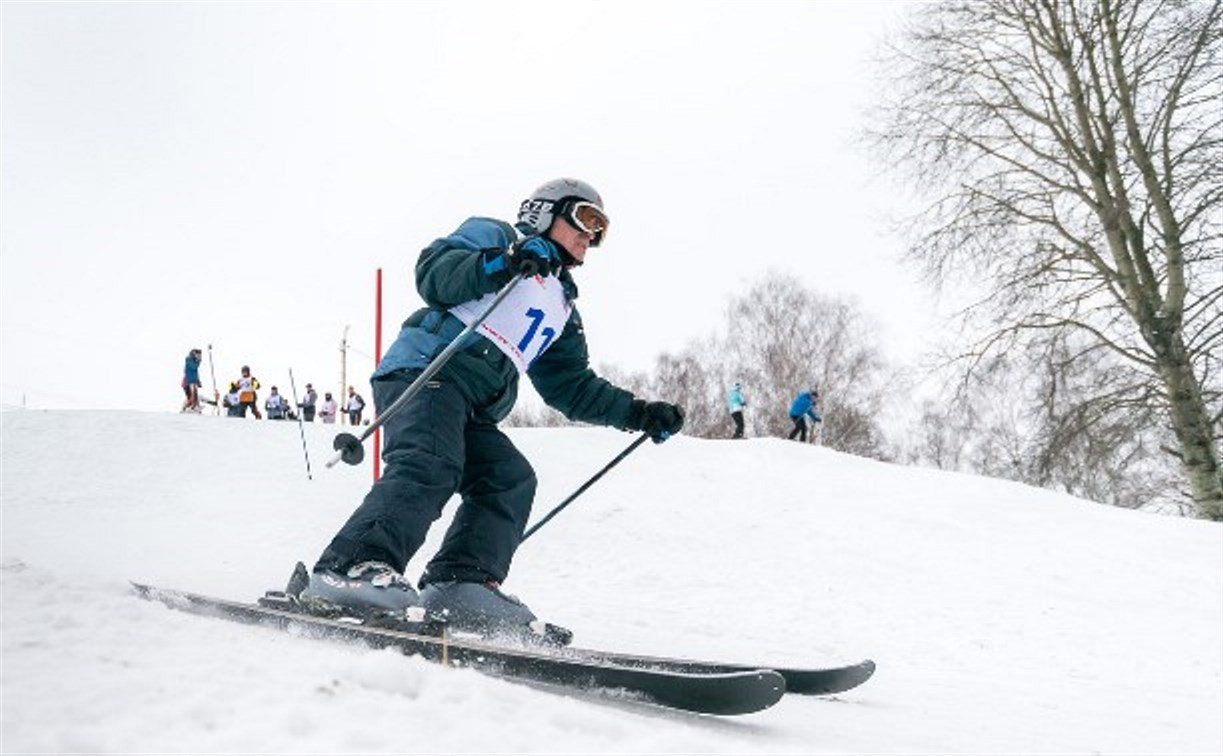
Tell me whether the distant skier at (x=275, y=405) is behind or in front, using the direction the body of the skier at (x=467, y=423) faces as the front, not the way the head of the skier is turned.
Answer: behind

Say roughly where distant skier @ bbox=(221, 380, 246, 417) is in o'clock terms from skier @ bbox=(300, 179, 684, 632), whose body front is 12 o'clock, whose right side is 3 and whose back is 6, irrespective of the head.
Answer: The distant skier is roughly at 7 o'clock from the skier.

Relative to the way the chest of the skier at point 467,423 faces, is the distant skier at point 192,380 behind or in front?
behind

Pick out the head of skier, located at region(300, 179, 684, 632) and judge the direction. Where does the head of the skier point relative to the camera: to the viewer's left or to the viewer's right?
to the viewer's right

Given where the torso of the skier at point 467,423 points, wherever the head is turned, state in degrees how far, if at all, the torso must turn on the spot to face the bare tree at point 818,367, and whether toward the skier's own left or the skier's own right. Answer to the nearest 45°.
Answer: approximately 135° to the skier's own left

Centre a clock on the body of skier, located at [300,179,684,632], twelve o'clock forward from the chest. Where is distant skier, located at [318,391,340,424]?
The distant skier is roughly at 7 o'clock from the skier.

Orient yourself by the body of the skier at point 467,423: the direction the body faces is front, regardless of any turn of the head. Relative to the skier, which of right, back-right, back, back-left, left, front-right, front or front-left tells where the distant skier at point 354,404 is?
back-left

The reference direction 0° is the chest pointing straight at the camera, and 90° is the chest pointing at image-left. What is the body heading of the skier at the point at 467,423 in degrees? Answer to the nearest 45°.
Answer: approximately 315°

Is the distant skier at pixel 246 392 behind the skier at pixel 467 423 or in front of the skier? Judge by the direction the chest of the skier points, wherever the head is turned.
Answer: behind
